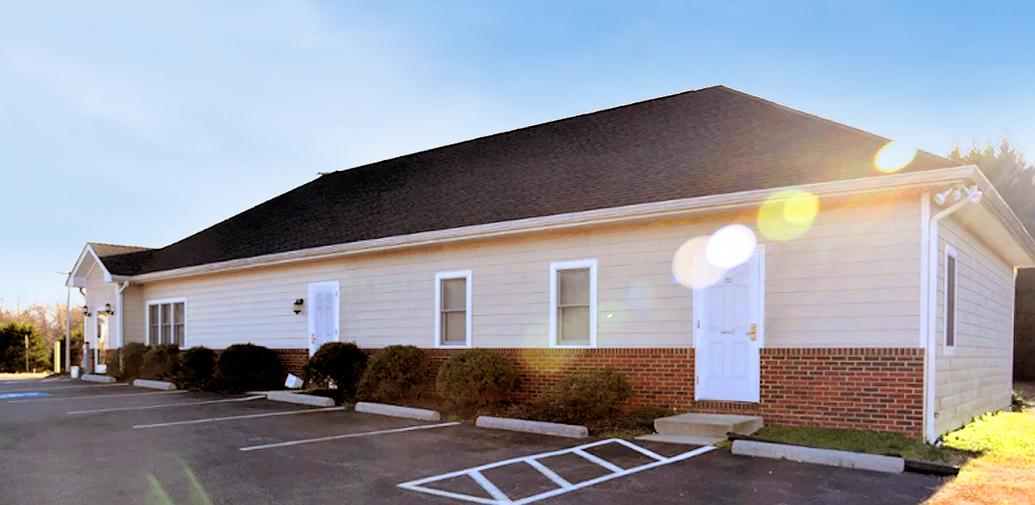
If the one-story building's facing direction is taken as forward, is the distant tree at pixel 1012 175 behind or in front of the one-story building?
behind

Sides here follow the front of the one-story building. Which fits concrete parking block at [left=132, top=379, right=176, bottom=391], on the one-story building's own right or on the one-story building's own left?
on the one-story building's own right

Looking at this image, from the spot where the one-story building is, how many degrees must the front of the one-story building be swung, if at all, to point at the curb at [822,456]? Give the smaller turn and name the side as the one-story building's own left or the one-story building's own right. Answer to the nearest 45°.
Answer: approximately 45° to the one-story building's own left

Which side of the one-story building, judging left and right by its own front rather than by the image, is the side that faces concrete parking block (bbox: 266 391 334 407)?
front

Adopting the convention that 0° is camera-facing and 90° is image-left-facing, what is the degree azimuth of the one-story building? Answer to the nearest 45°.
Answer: approximately 45°

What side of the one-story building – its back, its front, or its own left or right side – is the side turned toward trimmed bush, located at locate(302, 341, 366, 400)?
front

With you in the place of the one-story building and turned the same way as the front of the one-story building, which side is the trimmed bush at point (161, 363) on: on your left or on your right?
on your right
